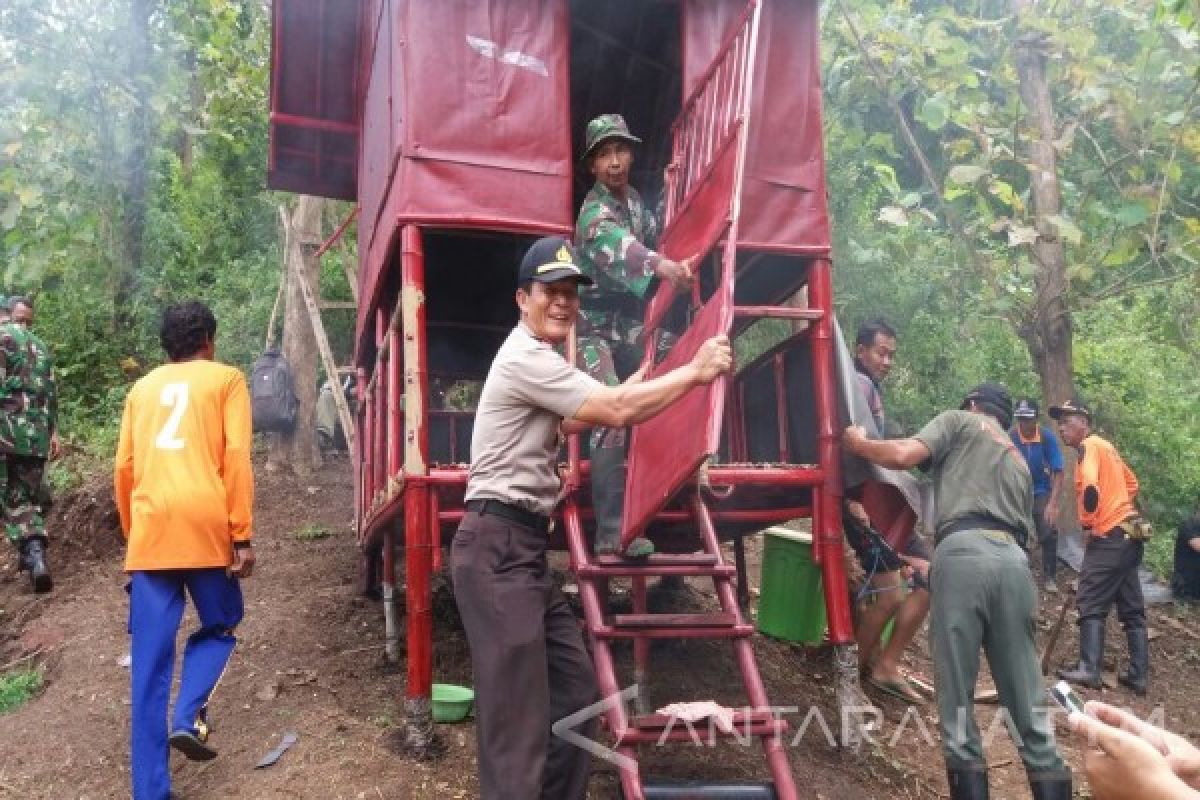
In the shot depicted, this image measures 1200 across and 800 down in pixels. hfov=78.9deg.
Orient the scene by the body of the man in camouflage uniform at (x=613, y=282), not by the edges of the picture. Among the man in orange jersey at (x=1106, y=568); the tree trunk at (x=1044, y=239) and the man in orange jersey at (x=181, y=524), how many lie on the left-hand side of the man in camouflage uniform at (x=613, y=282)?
2

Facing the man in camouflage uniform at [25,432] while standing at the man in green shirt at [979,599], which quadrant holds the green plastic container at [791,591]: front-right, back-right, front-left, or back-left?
front-right

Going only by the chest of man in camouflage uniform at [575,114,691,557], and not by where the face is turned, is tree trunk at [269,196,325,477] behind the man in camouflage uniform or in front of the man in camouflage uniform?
behind

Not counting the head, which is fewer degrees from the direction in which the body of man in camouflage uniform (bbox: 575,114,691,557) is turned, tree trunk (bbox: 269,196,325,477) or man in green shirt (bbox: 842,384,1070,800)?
the man in green shirt

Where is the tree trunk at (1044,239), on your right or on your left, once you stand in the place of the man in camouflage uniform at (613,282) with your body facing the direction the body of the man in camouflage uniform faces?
on your left

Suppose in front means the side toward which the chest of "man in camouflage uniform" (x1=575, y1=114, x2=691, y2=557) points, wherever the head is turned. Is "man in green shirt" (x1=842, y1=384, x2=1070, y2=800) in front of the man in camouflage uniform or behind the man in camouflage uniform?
in front

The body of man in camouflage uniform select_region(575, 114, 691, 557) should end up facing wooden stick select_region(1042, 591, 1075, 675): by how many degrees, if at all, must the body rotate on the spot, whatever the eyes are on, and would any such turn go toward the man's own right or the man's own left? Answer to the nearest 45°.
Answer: approximately 90° to the man's own left

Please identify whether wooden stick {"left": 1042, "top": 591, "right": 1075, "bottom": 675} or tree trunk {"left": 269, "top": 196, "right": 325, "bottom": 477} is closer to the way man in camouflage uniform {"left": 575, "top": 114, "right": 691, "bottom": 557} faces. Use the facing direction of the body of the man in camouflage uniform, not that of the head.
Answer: the wooden stick

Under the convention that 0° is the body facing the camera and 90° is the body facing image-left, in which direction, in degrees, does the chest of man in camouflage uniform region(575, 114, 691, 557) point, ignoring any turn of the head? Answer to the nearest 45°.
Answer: approximately 315°

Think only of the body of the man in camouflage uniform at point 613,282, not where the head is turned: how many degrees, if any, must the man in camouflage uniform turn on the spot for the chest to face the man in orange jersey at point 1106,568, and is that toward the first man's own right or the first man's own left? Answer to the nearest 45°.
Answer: approximately 90° to the first man's own left

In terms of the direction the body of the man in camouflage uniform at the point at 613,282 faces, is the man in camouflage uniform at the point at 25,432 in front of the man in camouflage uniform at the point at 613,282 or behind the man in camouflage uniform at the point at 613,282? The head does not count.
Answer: behind
